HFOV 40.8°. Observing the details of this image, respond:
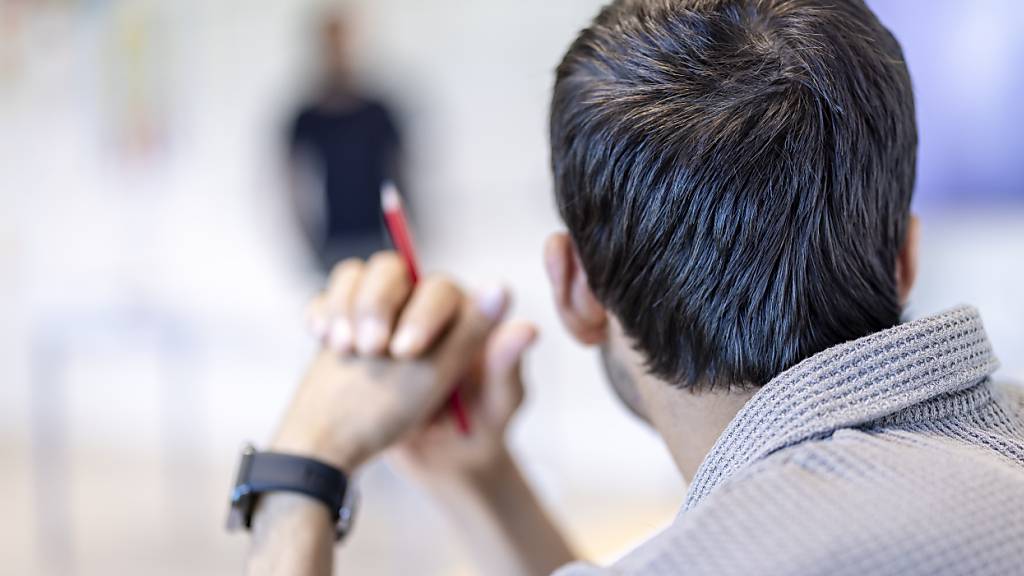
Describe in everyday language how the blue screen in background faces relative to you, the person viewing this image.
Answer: facing the viewer

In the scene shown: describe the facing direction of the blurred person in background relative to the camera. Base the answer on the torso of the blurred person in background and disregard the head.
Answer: toward the camera

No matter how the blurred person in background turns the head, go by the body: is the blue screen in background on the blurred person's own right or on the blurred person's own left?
on the blurred person's own left

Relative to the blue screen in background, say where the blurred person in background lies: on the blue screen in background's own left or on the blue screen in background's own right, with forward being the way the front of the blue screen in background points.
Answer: on the blue screen in background's own right

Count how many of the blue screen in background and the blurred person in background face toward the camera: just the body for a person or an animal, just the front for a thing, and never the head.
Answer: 2
